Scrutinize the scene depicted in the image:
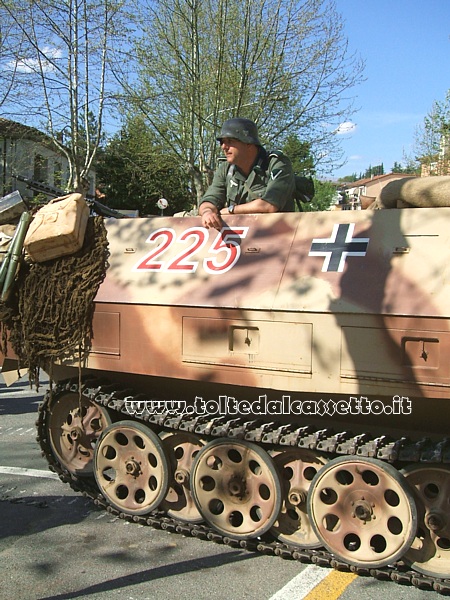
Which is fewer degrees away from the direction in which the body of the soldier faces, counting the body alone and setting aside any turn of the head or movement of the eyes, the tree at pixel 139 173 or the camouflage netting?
the camouflage netting

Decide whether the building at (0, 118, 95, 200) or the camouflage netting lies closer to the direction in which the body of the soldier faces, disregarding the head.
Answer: the camouflage netting

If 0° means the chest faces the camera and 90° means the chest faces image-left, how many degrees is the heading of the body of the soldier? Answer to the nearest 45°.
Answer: approximately 45°

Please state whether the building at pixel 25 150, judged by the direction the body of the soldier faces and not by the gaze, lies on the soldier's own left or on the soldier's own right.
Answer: on the soldier's own right

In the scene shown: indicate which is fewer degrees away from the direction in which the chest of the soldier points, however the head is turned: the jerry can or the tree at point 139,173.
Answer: the jerry can

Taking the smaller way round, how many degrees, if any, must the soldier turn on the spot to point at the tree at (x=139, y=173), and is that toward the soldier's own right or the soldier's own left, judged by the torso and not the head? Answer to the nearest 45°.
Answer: approximately 135° to the soldier's own right
